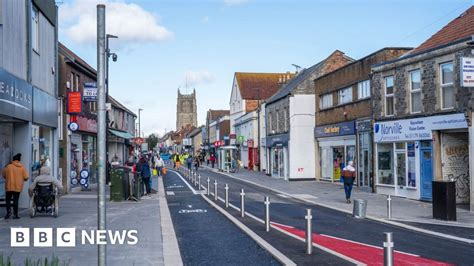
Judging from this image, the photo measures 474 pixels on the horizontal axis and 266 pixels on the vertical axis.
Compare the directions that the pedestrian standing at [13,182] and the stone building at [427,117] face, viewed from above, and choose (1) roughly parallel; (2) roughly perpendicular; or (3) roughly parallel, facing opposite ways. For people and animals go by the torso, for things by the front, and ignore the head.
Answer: roughly perpendicular

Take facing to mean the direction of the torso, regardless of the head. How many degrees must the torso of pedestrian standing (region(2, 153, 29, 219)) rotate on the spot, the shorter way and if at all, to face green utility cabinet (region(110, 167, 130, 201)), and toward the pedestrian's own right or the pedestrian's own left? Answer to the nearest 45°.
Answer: approximately 45° to the pedestrian's own right

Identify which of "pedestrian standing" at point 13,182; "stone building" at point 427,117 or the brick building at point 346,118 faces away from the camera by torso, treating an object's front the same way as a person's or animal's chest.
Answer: the pedestrian standing

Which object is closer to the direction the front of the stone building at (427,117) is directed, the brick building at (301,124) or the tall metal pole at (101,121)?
the tall metal pole

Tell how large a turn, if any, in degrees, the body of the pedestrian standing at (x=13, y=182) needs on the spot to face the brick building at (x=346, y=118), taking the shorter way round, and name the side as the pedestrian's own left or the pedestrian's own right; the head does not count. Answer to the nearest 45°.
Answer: approximately 45° to the pedestrian's own right

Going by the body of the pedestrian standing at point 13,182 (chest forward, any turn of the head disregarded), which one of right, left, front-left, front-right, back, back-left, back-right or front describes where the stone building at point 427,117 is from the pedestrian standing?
right

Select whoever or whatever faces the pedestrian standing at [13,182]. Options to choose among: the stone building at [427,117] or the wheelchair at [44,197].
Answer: the stone building

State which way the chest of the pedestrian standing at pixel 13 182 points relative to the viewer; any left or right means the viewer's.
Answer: facing away from the viewer

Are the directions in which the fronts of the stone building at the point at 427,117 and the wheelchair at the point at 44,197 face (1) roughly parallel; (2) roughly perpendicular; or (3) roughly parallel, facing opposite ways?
roughly perpendicular

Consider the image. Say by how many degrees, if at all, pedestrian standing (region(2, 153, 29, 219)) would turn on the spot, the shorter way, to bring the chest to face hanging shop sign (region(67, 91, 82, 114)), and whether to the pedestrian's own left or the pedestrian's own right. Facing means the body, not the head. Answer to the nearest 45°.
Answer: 0° — they already face it

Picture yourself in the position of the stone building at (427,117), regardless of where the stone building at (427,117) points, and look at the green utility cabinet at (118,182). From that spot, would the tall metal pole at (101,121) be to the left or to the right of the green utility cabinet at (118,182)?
left

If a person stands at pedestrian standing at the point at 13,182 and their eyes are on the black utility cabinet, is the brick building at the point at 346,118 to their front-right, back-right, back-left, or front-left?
front-left

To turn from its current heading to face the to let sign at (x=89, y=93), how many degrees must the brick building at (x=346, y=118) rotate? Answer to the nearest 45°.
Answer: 0° — it already faces it

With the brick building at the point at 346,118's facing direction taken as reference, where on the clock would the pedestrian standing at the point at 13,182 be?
The pedestrian standing is roughly at 11 o'clock from the brick building.

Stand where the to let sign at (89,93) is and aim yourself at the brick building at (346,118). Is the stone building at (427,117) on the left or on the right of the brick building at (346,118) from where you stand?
right

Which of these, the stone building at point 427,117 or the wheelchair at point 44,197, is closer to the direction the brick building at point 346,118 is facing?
the wheelchair

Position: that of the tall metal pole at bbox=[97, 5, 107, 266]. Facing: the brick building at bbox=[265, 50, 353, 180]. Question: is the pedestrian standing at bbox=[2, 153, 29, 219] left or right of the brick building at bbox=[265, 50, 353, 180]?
left

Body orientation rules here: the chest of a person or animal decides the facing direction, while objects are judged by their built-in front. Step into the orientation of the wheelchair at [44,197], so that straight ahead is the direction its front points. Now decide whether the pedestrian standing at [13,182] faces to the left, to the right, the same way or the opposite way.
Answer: the same way
